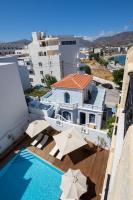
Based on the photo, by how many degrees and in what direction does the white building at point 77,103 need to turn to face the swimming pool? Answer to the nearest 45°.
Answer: approximately 45° to its right

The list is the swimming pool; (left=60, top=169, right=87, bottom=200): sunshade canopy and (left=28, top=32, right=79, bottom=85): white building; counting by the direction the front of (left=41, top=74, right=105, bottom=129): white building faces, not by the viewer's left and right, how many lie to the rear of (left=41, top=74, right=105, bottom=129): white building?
1

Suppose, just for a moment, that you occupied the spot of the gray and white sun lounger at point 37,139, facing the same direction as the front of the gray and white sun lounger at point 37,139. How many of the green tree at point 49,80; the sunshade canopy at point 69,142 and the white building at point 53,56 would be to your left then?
1

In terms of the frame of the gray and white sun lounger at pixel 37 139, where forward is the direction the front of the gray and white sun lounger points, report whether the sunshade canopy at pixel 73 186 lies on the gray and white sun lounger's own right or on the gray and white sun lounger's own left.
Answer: on the gray and white sun lounger's own left

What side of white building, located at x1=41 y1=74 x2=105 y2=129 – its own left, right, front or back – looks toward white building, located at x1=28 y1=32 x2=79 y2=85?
back

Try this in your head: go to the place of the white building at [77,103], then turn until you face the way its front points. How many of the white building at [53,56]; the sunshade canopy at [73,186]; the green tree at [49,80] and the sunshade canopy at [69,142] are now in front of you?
2

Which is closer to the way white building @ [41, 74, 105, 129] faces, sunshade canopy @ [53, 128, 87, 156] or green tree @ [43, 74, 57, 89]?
the sunshade canopy

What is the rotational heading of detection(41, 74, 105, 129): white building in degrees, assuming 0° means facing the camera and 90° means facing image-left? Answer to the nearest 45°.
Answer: approximately 0°

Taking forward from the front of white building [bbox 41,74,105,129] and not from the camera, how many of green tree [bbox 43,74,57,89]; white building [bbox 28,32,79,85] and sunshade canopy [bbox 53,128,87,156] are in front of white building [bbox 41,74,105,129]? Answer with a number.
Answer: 1

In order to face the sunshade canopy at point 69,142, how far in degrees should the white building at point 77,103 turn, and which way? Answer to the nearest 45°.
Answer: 0° — it already faces it

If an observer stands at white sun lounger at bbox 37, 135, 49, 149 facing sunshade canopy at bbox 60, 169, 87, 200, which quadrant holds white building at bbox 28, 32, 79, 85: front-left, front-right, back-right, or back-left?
back-left

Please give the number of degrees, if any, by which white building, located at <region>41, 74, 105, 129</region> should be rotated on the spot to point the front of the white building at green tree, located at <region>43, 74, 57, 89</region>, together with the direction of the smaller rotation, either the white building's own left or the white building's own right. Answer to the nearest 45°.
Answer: approximately 180°

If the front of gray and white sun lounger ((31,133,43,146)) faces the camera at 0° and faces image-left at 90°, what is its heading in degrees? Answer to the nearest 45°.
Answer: approximately 45°
